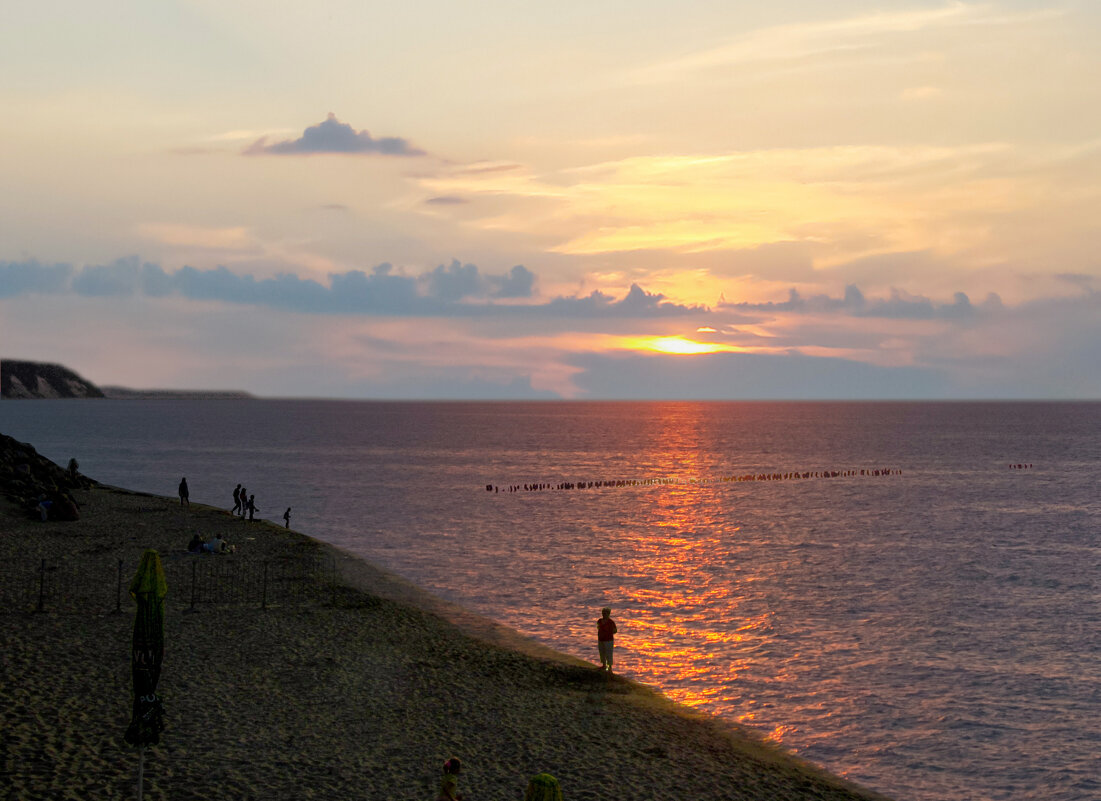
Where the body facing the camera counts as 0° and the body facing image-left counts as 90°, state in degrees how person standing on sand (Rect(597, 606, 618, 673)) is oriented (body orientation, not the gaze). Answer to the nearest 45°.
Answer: approximately 180°

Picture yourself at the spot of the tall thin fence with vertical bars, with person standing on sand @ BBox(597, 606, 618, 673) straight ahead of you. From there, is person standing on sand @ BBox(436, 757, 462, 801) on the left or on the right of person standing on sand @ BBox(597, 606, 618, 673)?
right

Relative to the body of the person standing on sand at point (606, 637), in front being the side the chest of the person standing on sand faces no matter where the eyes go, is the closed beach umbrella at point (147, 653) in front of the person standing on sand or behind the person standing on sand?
behind

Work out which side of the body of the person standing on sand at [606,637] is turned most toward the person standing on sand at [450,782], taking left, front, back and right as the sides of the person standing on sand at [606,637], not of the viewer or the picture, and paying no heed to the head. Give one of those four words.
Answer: back

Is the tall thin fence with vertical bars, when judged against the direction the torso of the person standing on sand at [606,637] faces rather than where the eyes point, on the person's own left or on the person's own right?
on the person's own left
